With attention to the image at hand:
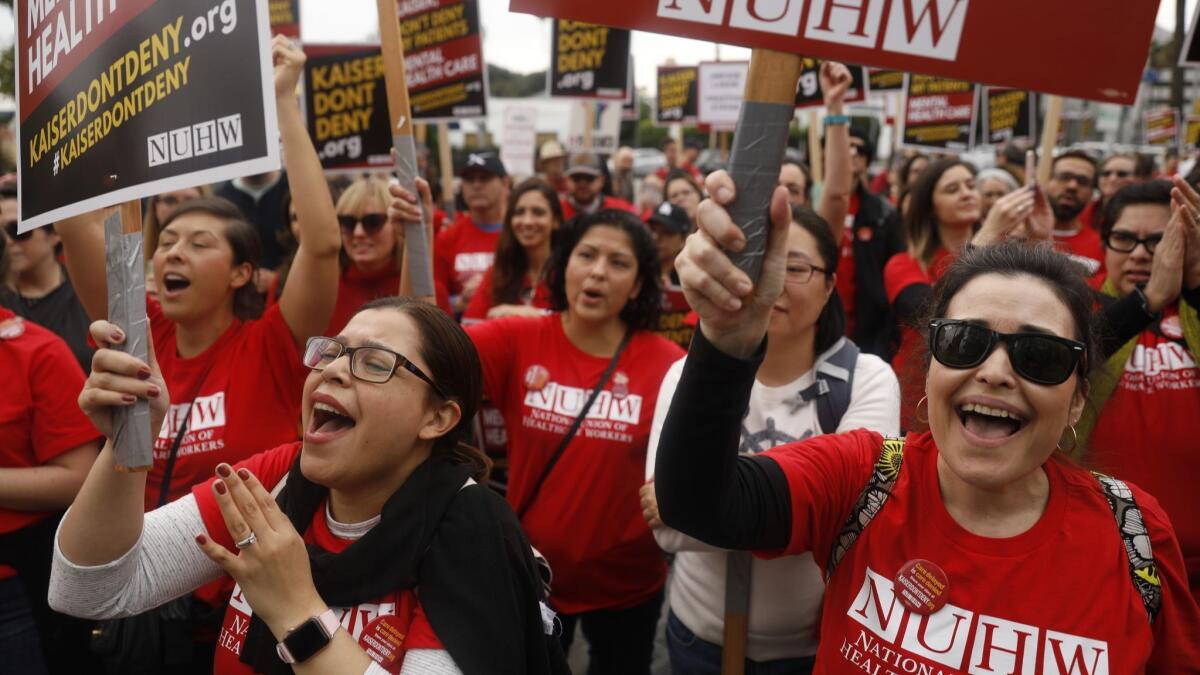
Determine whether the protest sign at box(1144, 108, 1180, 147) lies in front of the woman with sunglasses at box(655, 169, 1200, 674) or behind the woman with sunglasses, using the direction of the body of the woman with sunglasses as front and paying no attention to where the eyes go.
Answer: behind

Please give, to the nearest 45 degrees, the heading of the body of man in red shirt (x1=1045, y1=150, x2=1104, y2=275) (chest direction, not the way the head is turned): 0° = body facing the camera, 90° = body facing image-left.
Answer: approximately 0°

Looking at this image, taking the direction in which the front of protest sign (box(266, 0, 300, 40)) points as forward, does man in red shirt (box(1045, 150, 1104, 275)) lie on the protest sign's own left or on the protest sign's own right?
on the protest sign's own left

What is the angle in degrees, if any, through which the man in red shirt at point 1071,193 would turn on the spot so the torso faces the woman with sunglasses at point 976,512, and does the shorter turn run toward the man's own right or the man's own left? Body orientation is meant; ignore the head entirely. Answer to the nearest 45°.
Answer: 0° — they already face them

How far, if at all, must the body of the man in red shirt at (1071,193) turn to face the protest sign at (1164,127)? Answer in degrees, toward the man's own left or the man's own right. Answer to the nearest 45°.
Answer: approximately 180°

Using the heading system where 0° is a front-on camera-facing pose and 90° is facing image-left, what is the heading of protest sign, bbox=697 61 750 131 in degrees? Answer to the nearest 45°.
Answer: approximately 0°
